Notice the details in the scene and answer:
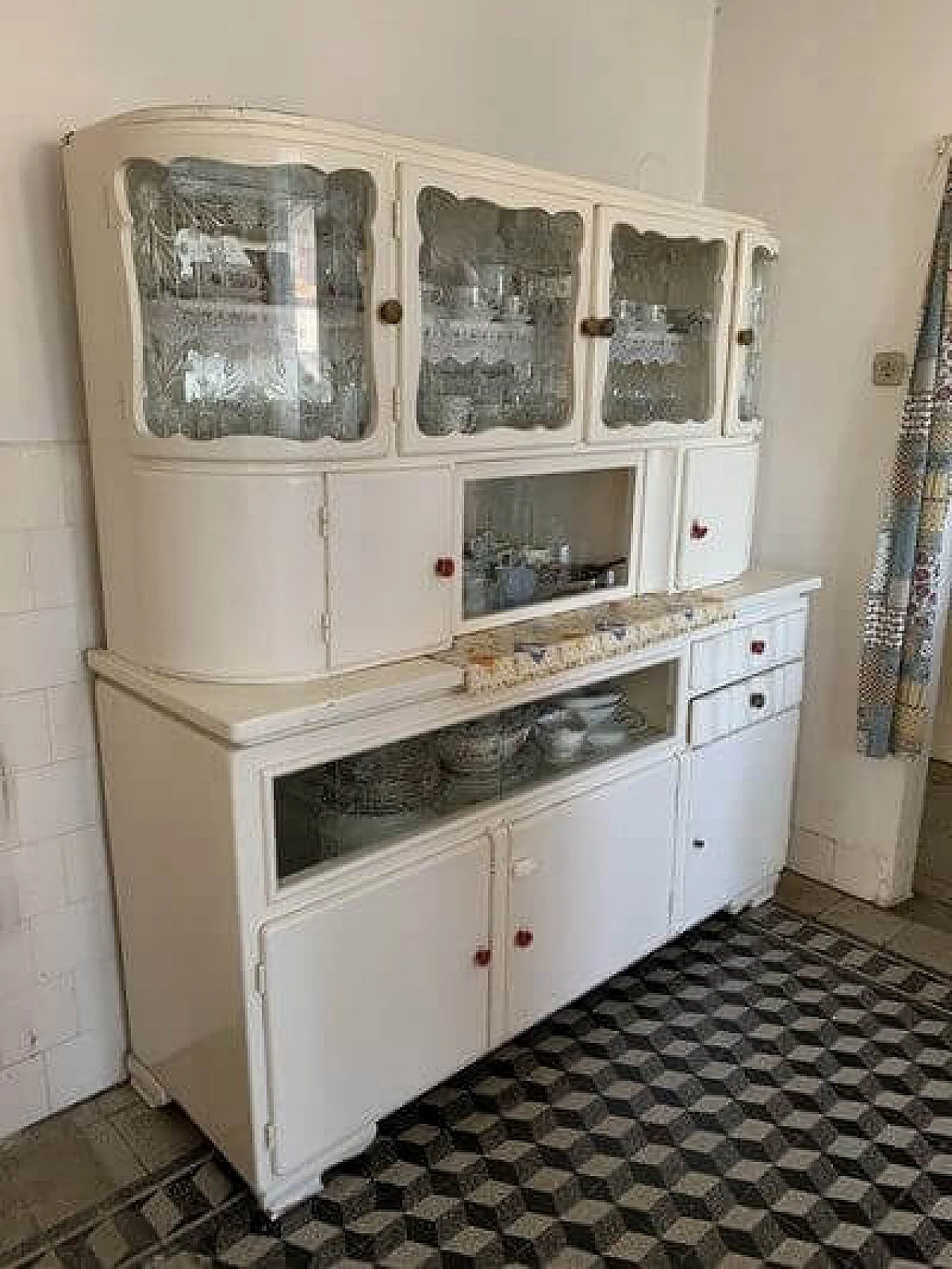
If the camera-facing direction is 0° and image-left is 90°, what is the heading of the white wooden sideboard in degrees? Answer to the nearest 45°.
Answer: approximately 315°

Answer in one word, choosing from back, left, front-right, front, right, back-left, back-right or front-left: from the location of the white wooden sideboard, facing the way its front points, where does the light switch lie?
left

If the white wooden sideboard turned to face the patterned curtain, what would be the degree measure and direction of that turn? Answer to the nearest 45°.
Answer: approximately 90° to its left
